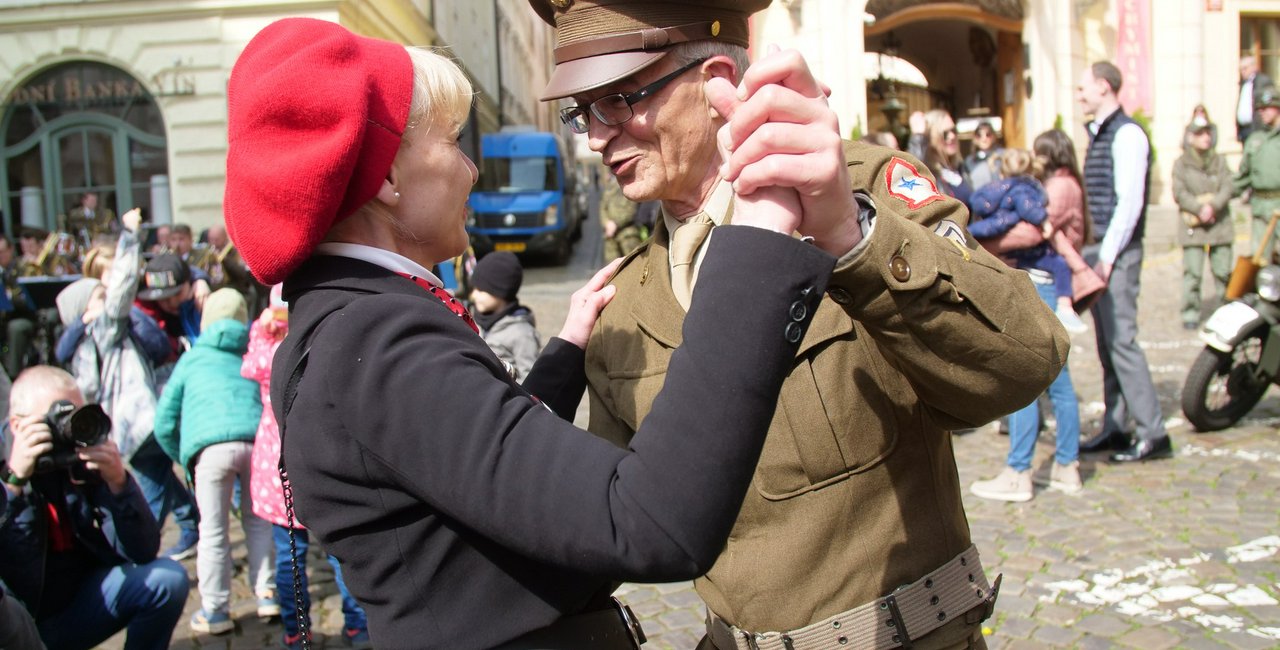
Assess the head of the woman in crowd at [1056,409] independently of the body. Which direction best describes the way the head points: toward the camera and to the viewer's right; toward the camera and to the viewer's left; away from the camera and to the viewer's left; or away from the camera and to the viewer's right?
away from the camera and to the viewer's left

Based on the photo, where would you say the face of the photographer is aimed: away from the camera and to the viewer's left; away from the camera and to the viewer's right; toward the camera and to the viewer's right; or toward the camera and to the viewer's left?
toward the camera and to the viewer's right

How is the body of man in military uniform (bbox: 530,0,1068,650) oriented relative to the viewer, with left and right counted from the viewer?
facing the viewer and to the left of the viewer

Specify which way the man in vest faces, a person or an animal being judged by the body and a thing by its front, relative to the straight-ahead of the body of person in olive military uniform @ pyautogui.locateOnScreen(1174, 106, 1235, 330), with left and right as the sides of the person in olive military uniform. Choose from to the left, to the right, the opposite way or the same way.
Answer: to the right

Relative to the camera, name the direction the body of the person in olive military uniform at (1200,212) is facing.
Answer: toward the camera

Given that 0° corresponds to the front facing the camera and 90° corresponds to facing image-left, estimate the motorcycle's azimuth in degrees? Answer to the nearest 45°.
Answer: approximately 45°

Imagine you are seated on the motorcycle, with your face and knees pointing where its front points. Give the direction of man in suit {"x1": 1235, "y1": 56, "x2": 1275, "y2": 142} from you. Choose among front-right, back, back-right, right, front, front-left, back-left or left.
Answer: back-right

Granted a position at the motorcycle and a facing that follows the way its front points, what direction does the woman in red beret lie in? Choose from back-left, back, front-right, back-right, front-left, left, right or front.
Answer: front-left

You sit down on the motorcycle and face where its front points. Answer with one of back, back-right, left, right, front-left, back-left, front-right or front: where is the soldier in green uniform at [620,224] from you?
right

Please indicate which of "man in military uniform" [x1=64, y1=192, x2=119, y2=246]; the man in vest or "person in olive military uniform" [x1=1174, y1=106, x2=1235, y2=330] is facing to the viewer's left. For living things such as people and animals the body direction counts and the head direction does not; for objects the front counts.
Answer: the man in vest

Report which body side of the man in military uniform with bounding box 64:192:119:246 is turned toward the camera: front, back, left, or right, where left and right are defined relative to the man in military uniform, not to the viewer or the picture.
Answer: front

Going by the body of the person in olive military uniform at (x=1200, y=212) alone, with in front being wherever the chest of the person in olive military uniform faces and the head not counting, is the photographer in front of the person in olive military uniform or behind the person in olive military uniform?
in front

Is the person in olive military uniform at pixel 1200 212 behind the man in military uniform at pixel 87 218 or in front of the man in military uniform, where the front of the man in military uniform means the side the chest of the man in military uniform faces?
in front

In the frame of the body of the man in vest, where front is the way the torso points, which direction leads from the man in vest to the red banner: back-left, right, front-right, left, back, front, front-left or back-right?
right
